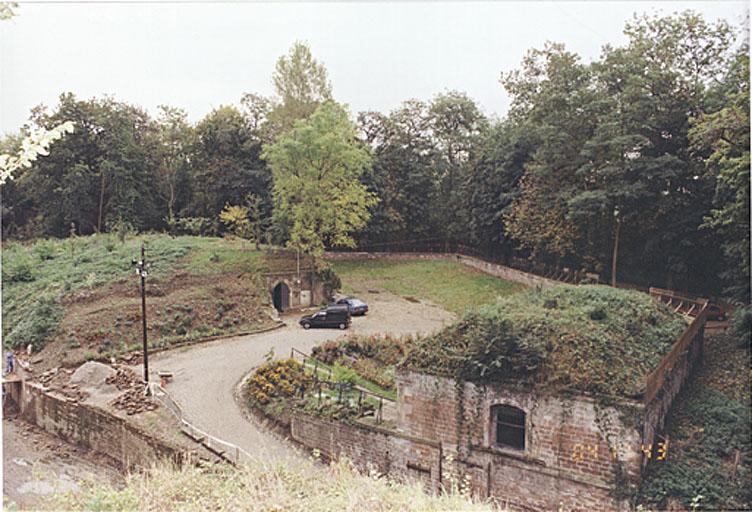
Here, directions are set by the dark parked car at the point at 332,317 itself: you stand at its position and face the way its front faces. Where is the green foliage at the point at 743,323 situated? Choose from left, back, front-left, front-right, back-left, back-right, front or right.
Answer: back

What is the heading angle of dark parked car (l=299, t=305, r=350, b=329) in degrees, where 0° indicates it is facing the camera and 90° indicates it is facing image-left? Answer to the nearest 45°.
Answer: approximately 90°

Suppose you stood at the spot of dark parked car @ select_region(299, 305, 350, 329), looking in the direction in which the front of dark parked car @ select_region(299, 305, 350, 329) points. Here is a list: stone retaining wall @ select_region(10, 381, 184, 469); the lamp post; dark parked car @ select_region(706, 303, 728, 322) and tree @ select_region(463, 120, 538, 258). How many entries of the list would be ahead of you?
2

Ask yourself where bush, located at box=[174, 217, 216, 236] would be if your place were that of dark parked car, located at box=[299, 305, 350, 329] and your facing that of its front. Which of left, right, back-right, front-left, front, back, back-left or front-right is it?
front

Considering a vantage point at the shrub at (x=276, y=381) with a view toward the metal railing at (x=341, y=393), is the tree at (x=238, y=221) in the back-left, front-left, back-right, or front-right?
back-left

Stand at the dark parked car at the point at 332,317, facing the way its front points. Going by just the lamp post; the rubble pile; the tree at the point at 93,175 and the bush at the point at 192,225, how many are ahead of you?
4

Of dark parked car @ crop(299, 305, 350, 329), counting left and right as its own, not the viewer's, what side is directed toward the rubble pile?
left
